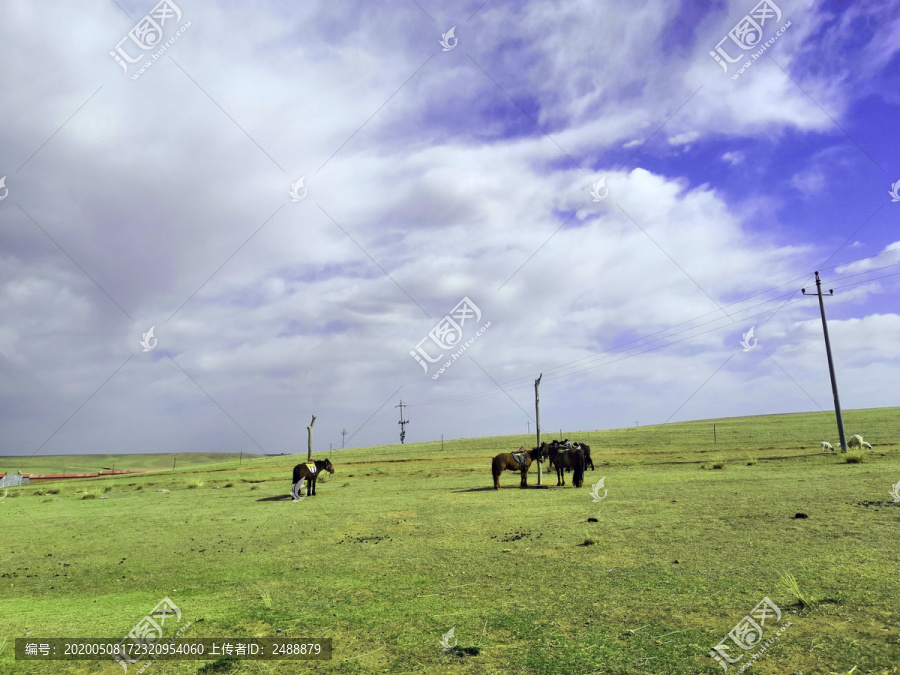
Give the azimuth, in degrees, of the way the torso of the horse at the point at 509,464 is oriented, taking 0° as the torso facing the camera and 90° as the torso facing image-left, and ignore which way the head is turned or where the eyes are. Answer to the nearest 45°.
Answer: approximately 270°

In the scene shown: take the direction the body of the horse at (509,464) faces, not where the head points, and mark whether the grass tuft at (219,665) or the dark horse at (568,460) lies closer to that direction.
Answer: the dark horse

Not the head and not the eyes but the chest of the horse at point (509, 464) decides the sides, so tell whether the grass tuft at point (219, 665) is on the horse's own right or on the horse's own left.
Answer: on the horse's own right

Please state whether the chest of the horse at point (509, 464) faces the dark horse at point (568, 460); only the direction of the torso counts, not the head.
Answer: yes
